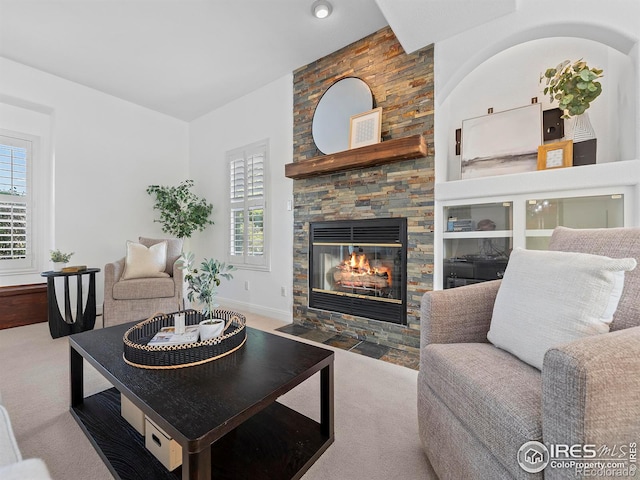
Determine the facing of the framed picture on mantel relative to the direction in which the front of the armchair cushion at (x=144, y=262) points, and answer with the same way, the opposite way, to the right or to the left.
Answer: to the right

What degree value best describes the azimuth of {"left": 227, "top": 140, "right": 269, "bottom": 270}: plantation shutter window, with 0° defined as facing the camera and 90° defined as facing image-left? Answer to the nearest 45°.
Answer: approximately 45°

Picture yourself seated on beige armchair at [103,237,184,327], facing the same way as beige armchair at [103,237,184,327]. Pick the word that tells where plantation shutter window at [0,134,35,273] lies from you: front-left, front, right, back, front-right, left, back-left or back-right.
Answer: back-right

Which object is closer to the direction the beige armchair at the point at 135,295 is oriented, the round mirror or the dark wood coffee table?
the dark wood coffee table

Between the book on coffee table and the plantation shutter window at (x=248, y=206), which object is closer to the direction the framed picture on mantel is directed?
the book on coffee table

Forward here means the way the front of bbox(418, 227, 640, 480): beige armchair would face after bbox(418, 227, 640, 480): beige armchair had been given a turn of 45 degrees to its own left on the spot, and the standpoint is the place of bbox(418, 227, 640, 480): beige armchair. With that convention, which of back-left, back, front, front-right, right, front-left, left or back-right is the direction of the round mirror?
back-right

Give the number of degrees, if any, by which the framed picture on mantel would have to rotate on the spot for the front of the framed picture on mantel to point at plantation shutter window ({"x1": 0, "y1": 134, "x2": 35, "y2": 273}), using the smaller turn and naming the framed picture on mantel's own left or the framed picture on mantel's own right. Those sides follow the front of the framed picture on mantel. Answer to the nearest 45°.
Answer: approximately 45° to the framed picture on mantel's own right

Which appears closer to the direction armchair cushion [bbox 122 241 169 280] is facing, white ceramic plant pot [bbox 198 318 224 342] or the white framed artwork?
the white ceramic plant pot

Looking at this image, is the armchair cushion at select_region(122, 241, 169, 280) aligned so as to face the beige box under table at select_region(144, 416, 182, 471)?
yes

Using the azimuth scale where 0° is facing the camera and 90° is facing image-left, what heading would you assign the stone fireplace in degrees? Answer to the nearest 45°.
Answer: approximately 45°
